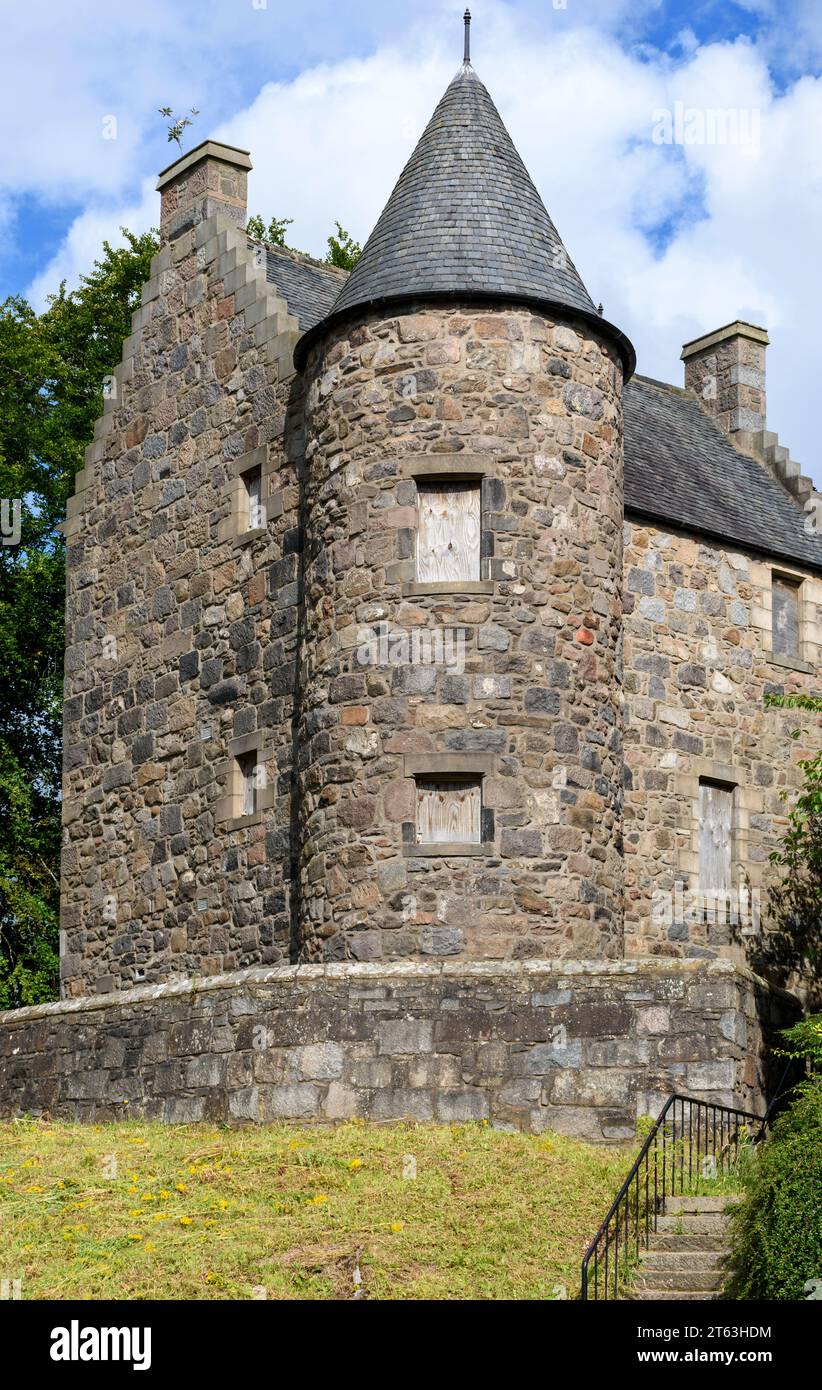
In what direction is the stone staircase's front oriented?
toward the camera

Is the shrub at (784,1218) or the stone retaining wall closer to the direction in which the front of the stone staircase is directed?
the shrub

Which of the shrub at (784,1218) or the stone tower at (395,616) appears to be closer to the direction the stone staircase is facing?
the shrub

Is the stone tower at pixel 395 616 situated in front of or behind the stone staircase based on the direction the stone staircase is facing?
behind

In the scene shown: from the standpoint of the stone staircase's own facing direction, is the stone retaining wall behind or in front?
behind
